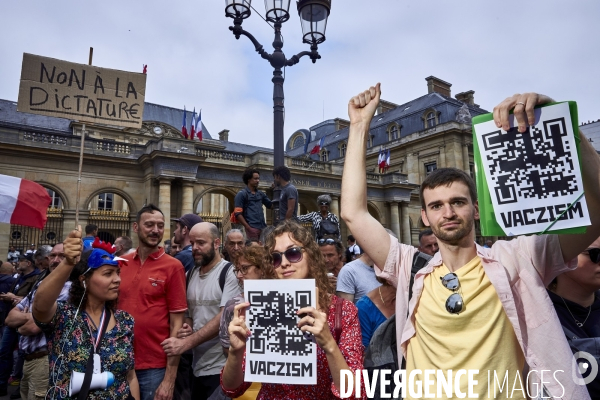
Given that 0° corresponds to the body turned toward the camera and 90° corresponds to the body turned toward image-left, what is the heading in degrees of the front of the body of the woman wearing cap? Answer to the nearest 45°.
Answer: approximately 315°

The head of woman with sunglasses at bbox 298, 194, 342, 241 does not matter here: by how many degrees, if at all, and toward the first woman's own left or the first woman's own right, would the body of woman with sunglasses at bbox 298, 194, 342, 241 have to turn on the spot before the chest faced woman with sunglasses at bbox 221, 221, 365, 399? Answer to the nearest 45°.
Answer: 0° — they already face them

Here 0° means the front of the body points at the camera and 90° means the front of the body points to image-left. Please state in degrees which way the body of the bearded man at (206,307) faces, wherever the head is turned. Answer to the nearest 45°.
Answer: approximately 45°

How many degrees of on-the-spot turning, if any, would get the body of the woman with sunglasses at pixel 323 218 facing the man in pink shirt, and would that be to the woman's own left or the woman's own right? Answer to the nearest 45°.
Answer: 0° — they already face them

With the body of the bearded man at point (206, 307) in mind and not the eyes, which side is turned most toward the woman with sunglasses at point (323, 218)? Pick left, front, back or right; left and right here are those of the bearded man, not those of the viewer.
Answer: back

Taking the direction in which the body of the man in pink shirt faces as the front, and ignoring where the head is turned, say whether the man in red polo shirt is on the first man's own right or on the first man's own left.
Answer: on the first man's own right

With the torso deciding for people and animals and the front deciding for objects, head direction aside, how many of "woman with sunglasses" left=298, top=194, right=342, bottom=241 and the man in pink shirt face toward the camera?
2
